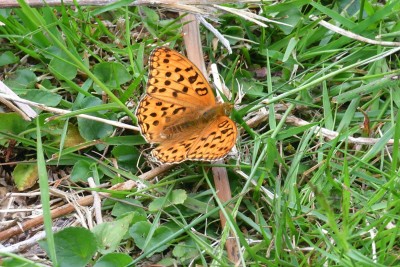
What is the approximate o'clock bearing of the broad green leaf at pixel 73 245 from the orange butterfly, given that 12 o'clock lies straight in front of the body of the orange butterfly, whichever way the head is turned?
The broad green leaf is roughly at 6 o'clock from the orange butterfly.

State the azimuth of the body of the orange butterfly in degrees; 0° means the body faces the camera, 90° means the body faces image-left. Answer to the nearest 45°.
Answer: approximately 225°
